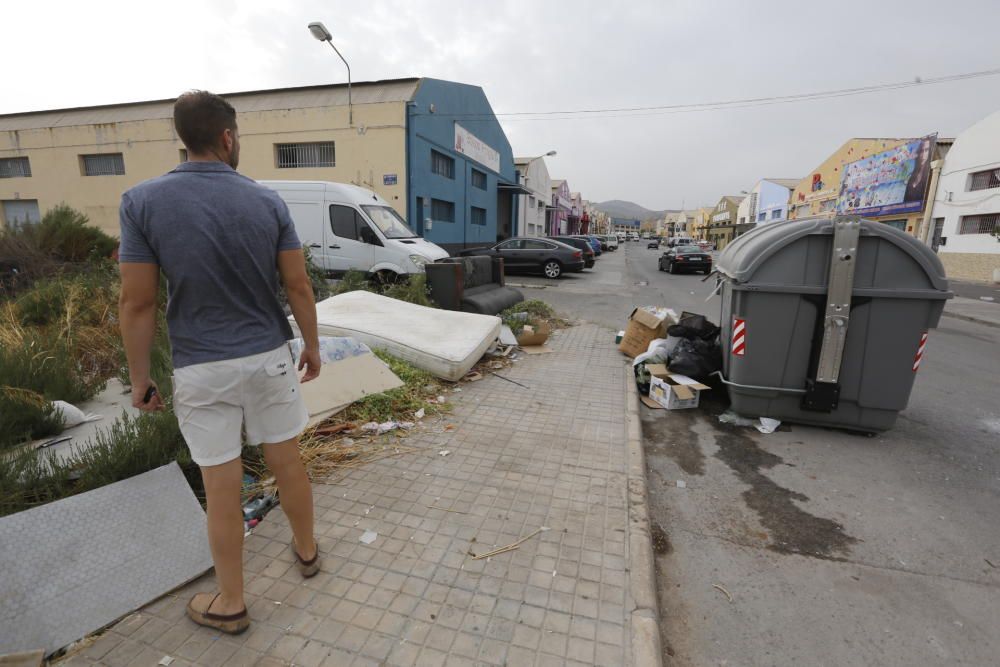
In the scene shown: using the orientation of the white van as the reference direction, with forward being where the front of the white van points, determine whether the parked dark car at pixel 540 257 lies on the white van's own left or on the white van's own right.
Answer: on the white van's own left

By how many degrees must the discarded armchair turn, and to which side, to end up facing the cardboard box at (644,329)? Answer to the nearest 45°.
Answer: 0° — it already faces it

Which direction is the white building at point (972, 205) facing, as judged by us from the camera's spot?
facing the viewer and to the left of the viewer

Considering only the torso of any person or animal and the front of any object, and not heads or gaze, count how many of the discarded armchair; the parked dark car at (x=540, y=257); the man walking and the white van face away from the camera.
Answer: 1

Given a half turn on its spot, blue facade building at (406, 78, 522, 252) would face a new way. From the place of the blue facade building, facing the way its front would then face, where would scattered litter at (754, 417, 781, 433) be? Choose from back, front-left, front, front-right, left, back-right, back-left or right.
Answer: back-left

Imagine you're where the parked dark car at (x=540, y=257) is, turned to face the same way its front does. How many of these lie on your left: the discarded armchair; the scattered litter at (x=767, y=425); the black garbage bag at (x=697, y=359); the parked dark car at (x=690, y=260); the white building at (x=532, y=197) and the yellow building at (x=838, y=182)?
3

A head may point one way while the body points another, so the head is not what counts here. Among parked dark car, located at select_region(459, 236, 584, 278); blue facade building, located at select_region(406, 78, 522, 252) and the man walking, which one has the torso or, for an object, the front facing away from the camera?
the man walking

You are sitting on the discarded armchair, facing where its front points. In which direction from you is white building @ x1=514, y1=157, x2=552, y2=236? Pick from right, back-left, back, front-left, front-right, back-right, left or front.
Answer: back-left

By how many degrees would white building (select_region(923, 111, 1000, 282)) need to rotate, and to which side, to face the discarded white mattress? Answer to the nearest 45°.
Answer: approximately 45° to its left

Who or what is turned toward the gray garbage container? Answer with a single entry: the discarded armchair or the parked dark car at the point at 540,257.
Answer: the discarded armchair

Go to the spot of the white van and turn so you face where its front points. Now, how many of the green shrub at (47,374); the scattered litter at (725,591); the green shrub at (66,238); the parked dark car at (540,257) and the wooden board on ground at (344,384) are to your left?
1

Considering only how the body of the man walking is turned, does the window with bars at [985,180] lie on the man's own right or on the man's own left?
on the man's own right

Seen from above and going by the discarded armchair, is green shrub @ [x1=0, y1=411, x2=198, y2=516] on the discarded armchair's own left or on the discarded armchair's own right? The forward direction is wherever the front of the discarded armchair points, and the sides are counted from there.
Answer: on the discarded armchair's own right

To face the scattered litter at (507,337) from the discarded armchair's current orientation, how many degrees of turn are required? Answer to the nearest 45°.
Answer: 0° — it already faces it

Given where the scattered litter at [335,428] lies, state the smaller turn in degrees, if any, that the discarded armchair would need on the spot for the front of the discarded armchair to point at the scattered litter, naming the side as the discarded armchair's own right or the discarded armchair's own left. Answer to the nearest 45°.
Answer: approximately 45° to the discarded armchair's own right

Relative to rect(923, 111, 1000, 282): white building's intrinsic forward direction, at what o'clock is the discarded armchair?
The discarded armchair is roughly at 11 o'clock from the white building.

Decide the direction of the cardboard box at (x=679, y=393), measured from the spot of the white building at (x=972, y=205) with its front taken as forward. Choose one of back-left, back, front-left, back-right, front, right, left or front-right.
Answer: front-left

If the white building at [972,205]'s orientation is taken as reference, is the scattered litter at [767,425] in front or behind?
in front

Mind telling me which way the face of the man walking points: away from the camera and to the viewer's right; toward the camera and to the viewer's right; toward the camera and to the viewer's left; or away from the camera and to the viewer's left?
away from the camera and to the viewer's right

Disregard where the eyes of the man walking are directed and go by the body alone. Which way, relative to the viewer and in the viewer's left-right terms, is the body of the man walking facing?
facing away from the viewer
